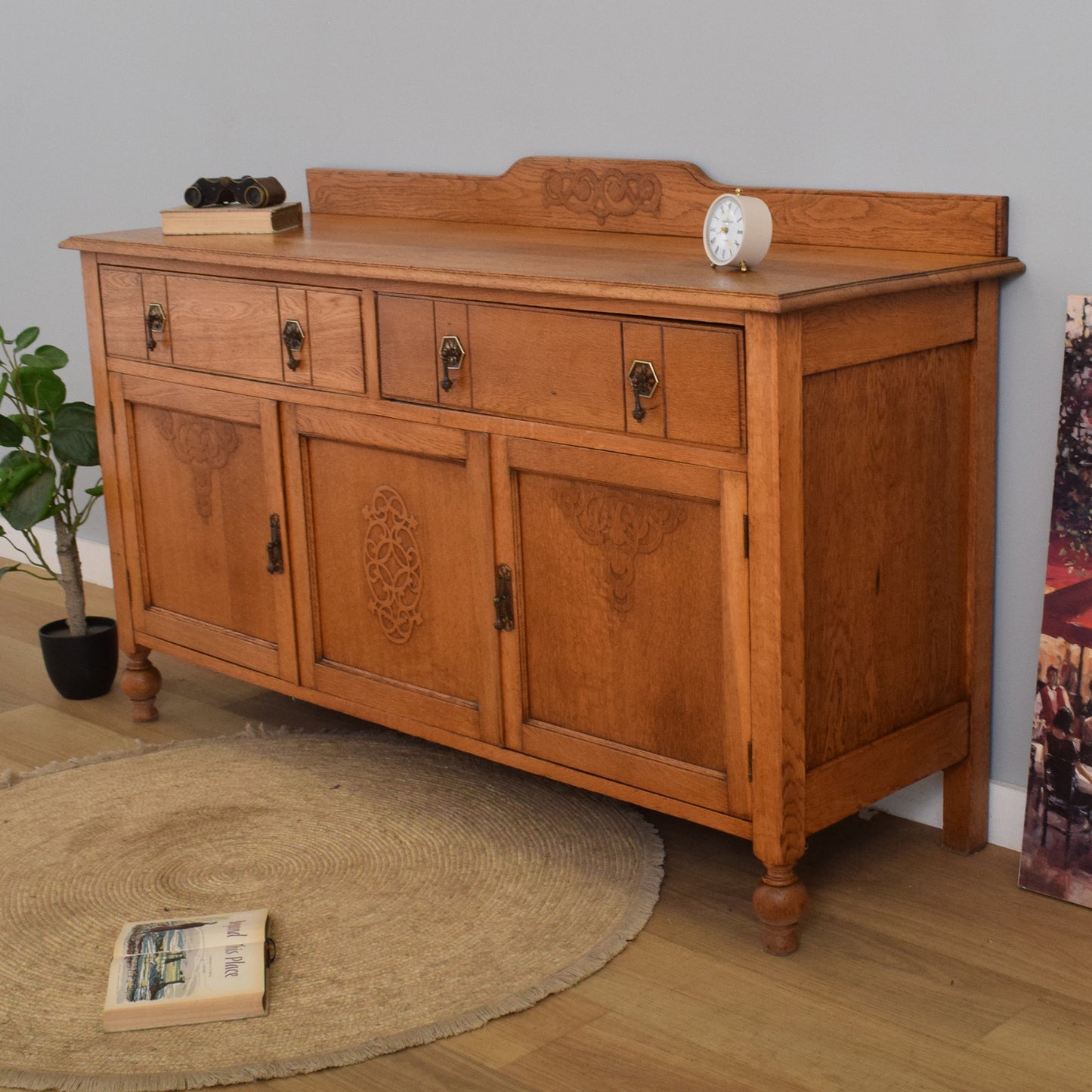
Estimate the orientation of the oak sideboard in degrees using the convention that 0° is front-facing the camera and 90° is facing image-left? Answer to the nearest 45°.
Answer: approximately 45°

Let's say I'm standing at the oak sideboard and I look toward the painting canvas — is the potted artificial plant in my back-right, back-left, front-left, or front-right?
back-left

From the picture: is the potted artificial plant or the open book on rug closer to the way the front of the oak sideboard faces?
the open book on rug

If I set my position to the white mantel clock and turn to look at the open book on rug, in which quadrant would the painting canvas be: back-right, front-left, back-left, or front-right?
back-left

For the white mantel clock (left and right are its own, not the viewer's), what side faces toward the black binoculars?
right

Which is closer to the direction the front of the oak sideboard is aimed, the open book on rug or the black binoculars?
the open book on rug

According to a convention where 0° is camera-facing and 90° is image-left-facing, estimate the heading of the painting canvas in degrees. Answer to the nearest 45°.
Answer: approximately 45°

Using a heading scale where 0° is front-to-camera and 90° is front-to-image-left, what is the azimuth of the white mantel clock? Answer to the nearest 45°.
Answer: approximately 45°

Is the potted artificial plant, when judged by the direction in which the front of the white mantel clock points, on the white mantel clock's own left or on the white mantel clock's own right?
on the white mantel clock's own right
